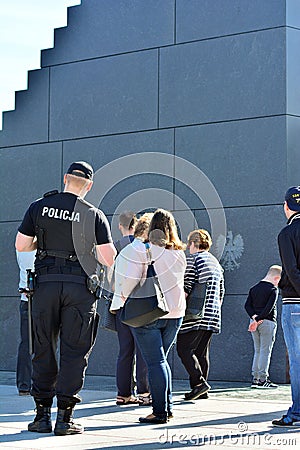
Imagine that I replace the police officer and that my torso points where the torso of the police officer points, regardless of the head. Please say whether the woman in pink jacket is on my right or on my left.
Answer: on my right

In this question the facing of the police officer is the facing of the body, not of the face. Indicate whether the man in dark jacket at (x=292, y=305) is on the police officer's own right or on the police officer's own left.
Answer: on the police officer's own right

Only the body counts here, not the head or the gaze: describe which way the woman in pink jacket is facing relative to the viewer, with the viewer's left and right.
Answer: facing away from the viewer and to the left of the viewer

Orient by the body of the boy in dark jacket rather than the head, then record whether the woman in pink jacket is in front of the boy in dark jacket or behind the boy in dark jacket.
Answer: behind

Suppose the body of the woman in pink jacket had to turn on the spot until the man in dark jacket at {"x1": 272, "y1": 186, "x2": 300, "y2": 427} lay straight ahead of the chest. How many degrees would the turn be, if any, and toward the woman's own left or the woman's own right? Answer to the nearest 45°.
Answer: approximately 135° to the woman's own right

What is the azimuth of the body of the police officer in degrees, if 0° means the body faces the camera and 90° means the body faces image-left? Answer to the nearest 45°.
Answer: approximately 180°

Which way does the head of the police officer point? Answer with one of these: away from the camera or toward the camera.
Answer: away from the camera

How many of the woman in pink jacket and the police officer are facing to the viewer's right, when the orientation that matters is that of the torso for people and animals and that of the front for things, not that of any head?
0

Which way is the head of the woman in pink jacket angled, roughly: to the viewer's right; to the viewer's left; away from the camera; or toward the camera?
away from the camera

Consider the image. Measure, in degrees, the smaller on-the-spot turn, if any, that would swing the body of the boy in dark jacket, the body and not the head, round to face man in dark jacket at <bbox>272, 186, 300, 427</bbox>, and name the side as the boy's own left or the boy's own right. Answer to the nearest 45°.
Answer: approximately 135° to the boy's own right
